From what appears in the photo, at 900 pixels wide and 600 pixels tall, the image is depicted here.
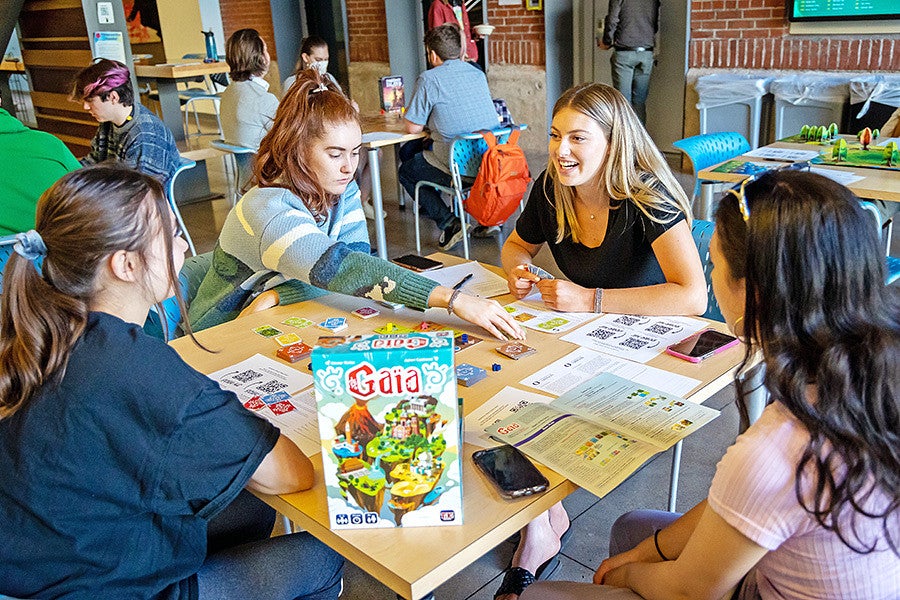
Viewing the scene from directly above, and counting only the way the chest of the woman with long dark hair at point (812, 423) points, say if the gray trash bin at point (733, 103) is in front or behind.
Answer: in front

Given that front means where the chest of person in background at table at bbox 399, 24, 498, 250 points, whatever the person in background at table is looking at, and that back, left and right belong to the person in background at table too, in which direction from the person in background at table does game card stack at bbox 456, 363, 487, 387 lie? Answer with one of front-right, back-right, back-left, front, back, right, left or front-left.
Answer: back-left

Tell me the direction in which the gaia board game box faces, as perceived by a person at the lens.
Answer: facing the viewer

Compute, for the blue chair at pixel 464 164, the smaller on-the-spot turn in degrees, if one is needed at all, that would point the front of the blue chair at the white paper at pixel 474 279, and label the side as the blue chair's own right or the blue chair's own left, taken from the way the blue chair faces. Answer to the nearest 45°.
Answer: approximately 135° to the blue chair's own left

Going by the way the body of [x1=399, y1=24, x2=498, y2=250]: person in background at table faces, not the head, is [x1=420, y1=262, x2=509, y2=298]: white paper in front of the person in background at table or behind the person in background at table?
behind

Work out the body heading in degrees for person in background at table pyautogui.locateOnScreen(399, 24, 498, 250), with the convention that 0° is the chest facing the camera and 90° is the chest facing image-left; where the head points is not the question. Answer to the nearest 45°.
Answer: approximately 135°

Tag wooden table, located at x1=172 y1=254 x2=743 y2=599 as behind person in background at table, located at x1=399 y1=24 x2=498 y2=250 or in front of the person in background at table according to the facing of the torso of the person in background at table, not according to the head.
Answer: behind

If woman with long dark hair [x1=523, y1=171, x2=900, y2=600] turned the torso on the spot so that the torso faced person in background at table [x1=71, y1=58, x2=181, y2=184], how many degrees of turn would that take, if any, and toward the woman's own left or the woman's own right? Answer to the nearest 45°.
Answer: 0° — they already face them

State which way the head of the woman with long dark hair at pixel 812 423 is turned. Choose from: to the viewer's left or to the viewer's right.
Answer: to the viewer's left

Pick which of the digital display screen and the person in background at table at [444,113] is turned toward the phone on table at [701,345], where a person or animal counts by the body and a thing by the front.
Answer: the digital display screen

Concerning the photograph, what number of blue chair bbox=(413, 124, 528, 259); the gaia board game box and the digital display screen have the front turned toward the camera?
2

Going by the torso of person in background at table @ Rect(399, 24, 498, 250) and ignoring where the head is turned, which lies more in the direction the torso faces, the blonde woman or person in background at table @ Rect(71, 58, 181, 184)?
the person in background at table

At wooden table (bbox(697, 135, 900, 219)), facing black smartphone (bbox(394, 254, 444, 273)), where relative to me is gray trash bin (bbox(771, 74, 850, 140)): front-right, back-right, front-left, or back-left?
back-right

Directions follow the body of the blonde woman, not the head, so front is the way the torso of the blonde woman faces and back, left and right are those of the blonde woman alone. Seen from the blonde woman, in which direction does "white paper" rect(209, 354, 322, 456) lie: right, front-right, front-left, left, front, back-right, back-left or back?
front

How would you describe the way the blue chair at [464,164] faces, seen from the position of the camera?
facing away from the viewer and to the left of the viewer

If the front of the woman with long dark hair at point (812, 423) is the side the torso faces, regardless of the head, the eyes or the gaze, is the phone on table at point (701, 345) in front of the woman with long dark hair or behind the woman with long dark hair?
in front

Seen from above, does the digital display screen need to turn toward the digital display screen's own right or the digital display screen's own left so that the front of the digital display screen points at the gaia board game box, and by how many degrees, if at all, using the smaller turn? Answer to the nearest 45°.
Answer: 0° — it already faces it

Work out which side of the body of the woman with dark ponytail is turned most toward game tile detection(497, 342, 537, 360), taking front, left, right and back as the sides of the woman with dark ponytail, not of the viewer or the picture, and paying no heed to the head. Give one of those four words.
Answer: front

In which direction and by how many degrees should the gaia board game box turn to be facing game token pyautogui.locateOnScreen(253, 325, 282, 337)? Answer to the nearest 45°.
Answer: approximately 180°

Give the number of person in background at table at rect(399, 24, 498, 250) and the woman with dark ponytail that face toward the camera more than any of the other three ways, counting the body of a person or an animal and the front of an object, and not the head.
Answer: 0
